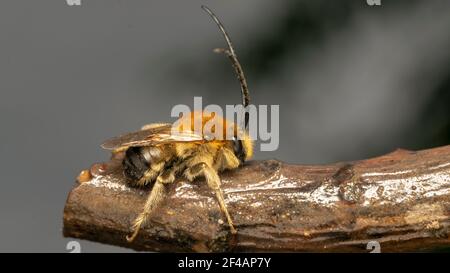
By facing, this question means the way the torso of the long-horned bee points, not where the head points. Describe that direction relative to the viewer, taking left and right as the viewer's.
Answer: facing to the right of the viewer
